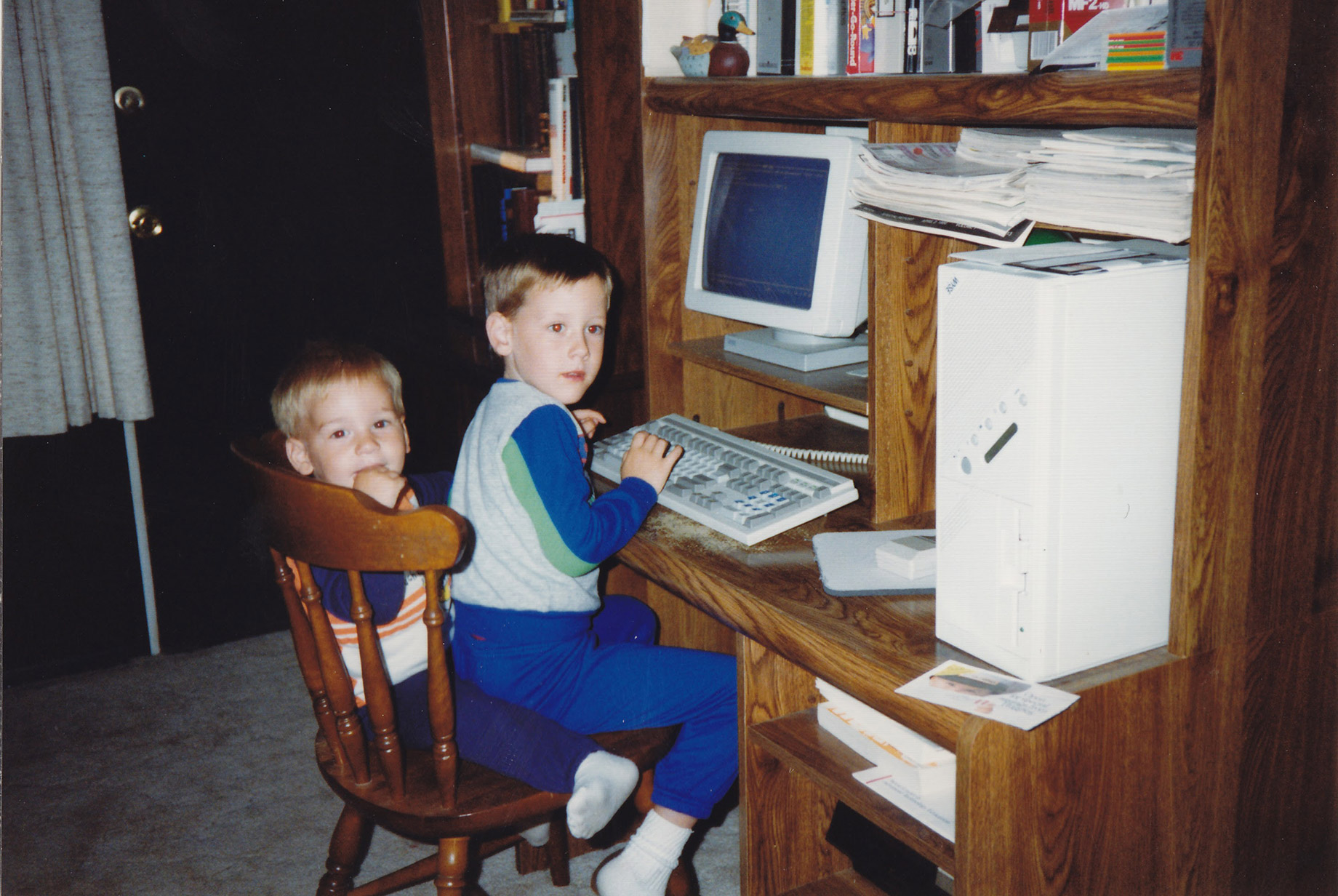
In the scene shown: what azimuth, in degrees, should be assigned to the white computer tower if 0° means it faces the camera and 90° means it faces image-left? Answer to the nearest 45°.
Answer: approximately 45°

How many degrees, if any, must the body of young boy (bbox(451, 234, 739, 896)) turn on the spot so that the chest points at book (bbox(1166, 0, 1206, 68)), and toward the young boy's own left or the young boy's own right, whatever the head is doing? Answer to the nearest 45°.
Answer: approximately 45° to the young boy's own right

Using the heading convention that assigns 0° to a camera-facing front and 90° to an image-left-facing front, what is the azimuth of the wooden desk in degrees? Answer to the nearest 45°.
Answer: approximately 45°

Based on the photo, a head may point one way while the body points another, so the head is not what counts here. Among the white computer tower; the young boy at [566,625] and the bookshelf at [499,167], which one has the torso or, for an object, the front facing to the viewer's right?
the young boy

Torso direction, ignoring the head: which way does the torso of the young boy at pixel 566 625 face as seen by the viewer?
to the viewer's right

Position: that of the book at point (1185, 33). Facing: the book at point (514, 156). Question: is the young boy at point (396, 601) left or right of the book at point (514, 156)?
left

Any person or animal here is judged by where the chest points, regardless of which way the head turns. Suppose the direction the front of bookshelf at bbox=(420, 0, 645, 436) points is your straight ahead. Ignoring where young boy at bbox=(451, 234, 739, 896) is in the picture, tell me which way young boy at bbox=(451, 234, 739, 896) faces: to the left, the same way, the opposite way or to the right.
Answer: to the left

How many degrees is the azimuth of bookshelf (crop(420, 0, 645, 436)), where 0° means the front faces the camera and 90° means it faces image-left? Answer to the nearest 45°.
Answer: approximately 0°

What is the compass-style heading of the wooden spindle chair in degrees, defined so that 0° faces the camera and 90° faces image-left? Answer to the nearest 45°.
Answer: approximately 225°

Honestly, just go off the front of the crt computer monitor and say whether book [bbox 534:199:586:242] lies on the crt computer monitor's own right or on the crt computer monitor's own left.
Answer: on the crt computer monitor's own right
